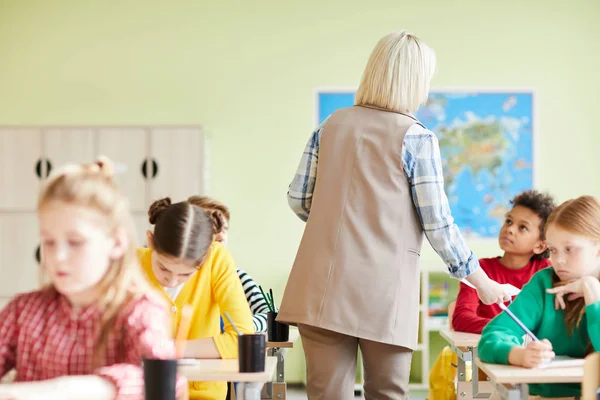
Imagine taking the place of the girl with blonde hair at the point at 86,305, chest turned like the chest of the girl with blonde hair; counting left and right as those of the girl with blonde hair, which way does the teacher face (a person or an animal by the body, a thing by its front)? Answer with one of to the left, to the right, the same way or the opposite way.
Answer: the opposite way

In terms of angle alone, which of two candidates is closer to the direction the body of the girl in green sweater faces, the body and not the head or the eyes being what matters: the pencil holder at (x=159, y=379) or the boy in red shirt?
the pencil holder

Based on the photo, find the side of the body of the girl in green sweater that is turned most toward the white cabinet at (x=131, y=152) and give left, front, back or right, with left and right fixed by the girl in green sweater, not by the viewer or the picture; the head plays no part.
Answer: right

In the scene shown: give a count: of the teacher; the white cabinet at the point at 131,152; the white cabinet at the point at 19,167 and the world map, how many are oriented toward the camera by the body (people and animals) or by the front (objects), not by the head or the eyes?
3

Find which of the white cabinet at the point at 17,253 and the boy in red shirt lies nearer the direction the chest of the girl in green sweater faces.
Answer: the white cabinet

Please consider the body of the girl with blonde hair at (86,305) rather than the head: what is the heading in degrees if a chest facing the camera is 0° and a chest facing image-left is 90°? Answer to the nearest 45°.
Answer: approximately 45°

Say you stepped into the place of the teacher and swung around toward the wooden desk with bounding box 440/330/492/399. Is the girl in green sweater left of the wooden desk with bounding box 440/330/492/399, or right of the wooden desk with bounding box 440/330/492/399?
right

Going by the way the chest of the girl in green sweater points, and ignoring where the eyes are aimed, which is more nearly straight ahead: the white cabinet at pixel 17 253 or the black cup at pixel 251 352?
the black cup

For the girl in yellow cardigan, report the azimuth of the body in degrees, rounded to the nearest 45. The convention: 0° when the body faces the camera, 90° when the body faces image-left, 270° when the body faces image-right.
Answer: approximately 45°

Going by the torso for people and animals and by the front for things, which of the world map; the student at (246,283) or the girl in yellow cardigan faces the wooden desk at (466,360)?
the world map
